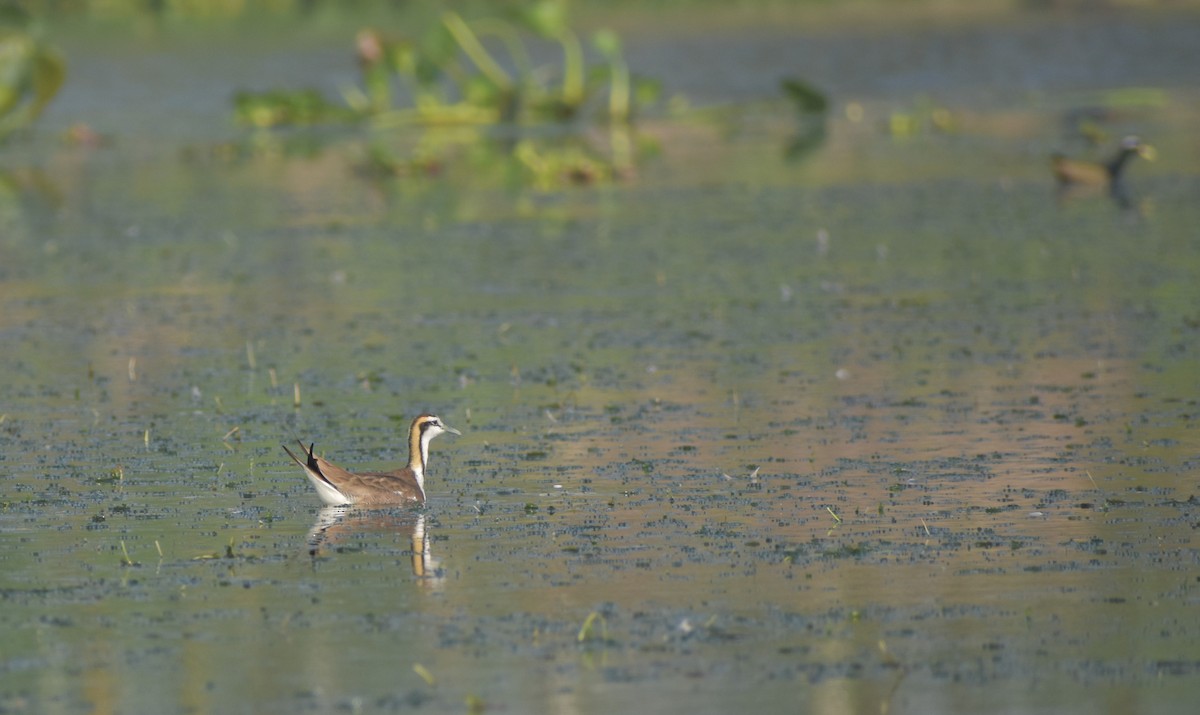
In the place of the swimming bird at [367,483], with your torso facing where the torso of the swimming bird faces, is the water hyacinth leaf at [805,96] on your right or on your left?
on your left

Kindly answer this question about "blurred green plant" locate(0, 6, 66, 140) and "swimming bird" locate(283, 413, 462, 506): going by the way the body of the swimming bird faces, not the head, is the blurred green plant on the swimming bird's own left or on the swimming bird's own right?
on the swimming bird's own left

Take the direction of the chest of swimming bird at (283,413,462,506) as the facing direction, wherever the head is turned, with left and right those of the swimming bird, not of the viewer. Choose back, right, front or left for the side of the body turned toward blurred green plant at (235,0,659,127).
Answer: left

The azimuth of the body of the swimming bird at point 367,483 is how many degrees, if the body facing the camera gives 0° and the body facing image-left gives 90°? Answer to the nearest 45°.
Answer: approximately 270°

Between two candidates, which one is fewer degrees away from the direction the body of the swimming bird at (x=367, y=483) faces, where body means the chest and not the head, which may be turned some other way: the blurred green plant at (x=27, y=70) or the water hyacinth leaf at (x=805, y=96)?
the water hyacinth leaf
